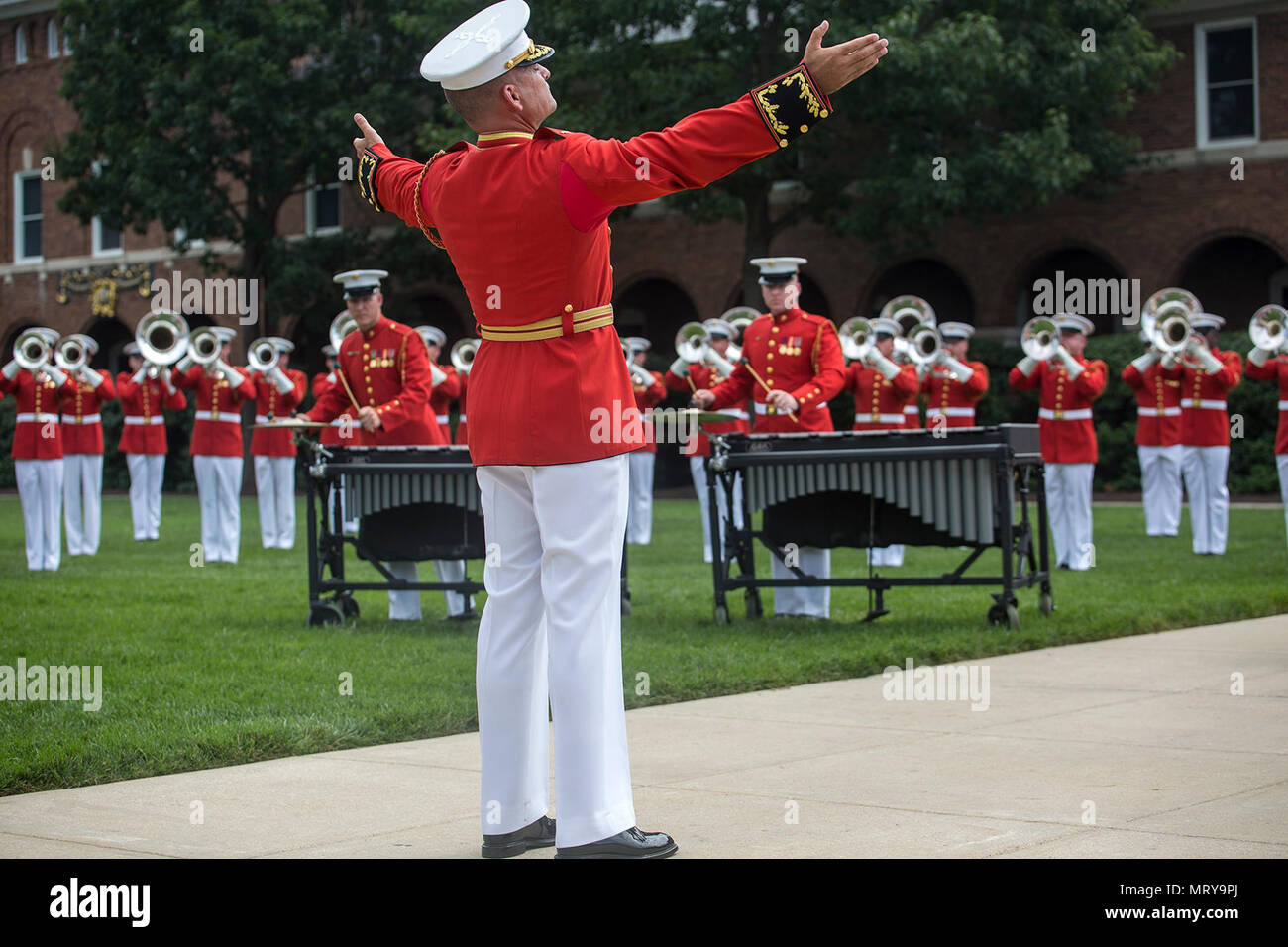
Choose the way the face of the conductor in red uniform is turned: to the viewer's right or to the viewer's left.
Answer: to the viewer's right

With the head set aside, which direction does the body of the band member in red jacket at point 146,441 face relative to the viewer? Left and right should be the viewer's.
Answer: facing the viewer

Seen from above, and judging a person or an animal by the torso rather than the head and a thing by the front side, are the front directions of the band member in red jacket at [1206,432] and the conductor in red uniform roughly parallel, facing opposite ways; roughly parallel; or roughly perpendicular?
roughly parallel, facing opposite ways

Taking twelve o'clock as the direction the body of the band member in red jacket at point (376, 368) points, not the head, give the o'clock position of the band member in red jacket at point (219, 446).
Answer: the band member in red jacket at point (219, 446) is roughly at 4 o'clock from the band member in red jacket at point (376, 368).

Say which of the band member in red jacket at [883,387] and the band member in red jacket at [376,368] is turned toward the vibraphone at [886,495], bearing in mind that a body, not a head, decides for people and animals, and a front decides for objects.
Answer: the band member in red jacket at [883,387]

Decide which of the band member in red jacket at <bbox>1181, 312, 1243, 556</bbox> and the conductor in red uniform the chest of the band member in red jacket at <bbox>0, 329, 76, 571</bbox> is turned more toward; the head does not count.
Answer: the conductor in red uniform

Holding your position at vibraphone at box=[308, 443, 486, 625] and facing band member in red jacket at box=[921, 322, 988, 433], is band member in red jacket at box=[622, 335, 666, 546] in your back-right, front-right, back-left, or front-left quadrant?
front-left

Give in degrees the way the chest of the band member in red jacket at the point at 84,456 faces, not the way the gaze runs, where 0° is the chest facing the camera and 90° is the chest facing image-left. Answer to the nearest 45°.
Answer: approximately 0°

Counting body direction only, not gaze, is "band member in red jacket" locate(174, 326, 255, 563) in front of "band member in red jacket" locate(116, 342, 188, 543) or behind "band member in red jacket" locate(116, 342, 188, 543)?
in front

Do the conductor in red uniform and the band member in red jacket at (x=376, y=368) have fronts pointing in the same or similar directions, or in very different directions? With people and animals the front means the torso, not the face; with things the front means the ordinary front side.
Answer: very different directions

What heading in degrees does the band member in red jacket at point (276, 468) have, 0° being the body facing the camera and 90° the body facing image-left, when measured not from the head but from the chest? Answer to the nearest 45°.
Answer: approximately 45°
